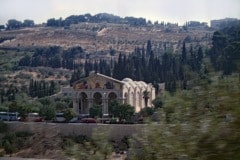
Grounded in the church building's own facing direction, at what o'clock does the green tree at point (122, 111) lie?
The green tree is roughly at 10 o'clock from the church building.

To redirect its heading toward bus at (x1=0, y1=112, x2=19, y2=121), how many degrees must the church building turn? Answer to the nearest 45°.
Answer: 0° — it already faces it

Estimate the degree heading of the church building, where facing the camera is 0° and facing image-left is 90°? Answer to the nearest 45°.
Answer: approximately 45°
